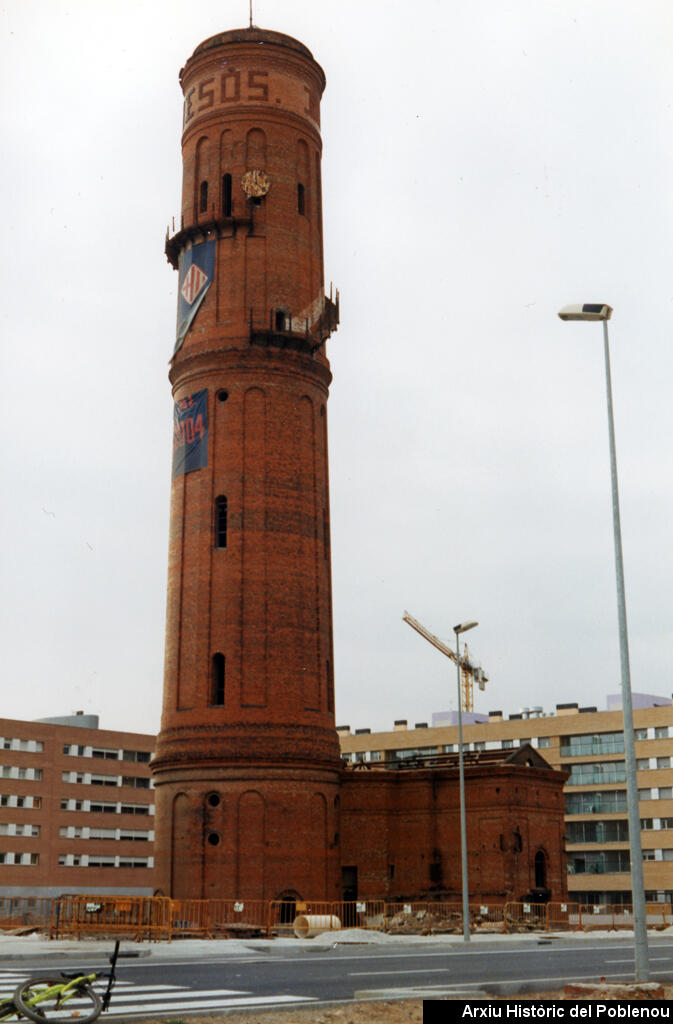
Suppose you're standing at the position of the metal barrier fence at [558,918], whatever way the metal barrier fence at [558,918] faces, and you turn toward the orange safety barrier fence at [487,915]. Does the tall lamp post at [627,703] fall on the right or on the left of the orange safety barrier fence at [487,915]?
left

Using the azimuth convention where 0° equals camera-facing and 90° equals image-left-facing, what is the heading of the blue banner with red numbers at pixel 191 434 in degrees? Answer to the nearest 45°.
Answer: approximately 45°

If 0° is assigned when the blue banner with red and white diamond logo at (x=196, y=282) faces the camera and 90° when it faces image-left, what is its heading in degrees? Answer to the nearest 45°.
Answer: approximately 45°
